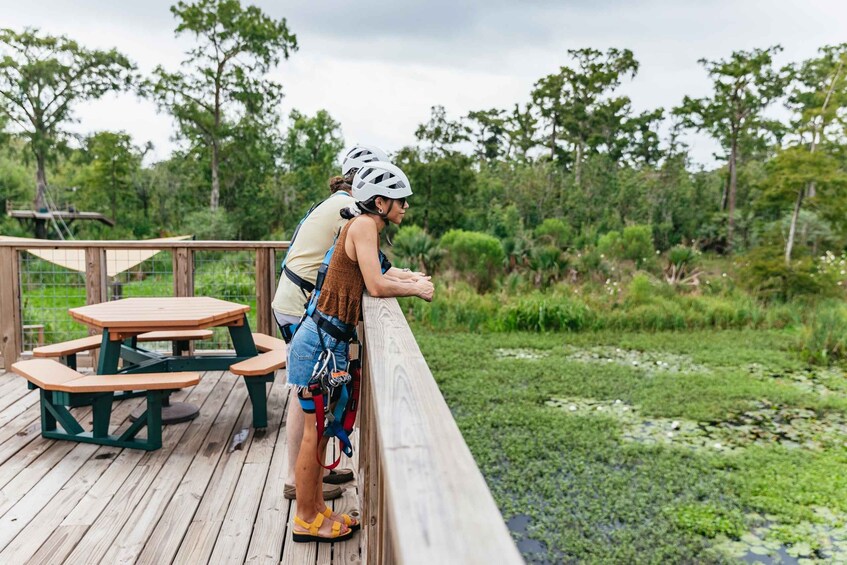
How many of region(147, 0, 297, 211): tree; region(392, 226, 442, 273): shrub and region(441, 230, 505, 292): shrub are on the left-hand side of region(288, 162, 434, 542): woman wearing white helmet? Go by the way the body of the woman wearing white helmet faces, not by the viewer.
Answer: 3

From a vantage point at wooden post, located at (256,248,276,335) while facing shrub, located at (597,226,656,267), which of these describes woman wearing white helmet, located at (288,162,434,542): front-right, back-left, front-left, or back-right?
back-right

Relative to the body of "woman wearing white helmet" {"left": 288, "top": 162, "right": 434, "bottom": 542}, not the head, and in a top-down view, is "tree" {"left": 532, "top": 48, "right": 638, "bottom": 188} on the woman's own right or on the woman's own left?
on the woman's own left

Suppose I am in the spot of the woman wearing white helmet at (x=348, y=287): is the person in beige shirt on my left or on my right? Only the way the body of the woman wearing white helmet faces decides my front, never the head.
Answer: on my left

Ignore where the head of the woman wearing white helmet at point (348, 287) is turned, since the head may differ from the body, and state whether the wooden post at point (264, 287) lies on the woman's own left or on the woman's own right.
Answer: on the woman's own left

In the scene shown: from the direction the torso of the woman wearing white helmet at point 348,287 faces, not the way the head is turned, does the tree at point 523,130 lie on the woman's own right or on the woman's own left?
on the woman's own left

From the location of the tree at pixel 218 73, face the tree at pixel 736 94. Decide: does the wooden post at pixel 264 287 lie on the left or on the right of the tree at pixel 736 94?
right

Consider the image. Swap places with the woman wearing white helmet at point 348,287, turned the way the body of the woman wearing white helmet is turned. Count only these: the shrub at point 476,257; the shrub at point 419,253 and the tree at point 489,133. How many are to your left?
3

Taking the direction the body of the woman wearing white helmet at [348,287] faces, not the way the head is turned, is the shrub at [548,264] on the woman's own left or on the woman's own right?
on the woman's own left

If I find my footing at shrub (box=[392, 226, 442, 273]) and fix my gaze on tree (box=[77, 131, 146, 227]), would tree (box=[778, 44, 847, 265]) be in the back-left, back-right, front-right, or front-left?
back-right

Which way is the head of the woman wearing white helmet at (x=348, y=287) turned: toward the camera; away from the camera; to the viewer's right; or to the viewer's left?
to the viewer's right

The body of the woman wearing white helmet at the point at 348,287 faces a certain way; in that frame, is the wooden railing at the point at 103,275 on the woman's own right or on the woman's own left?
on the woman's own left

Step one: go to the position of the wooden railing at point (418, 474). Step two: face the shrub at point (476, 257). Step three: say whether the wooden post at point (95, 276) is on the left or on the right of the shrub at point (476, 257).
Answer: left

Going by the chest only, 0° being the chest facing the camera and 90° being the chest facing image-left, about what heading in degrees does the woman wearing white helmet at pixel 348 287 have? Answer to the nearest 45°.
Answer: approximately 270°
